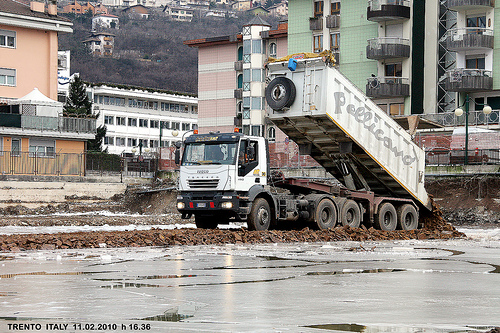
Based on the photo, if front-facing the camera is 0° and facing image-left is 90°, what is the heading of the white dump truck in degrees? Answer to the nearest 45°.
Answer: approximately 45°

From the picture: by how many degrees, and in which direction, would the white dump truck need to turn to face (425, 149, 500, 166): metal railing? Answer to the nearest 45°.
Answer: approximately 180°
